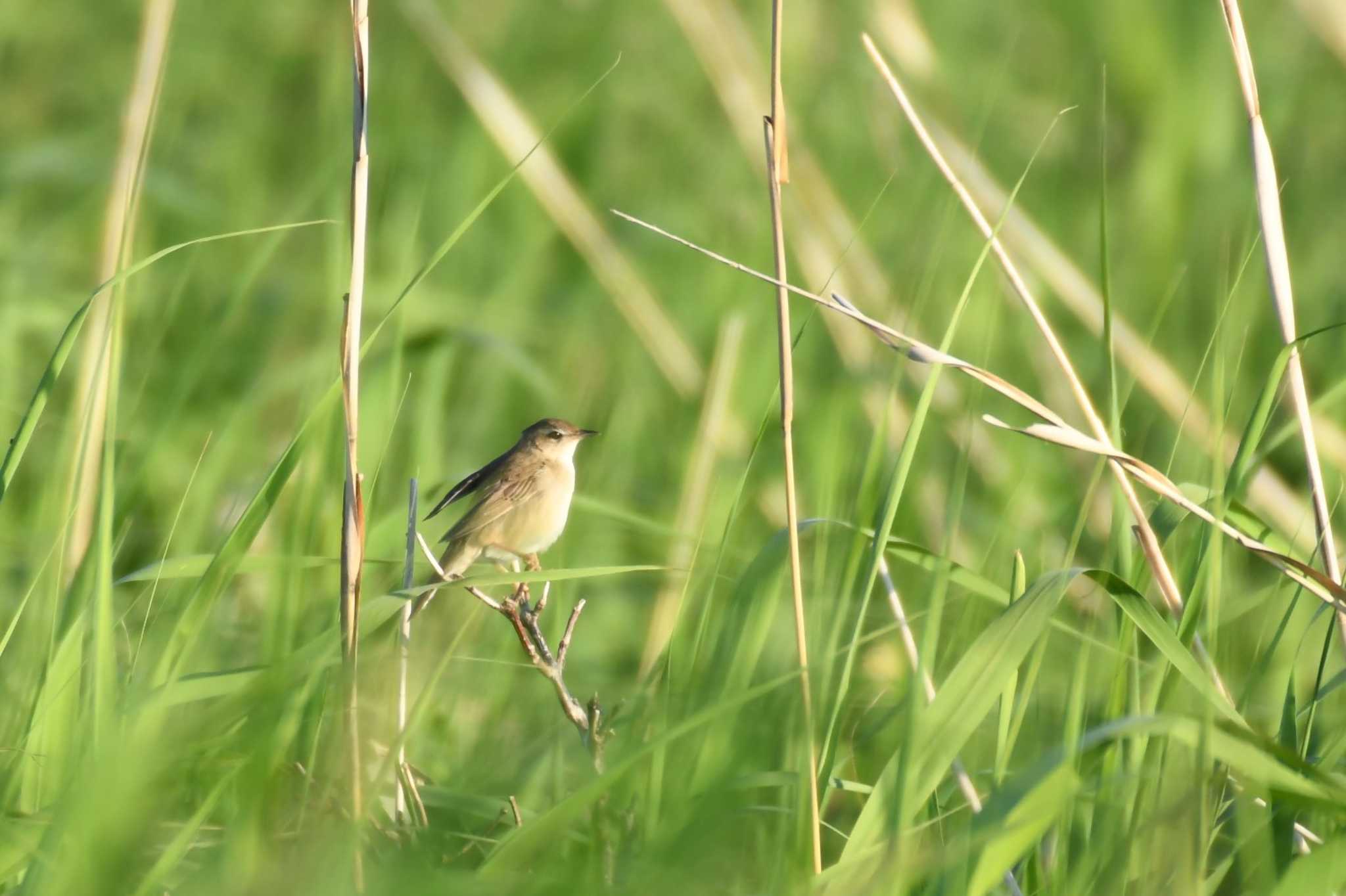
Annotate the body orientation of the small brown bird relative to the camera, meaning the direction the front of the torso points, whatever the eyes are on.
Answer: to the viewer's right

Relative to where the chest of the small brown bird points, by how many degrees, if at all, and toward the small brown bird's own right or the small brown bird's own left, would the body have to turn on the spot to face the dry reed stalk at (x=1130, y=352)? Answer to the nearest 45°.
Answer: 0° — it already faces it

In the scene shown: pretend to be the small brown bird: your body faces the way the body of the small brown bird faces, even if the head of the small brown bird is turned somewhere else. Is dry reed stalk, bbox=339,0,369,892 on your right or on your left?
on your right
